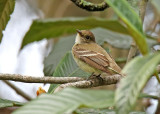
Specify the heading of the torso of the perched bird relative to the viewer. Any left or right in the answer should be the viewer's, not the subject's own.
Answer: facing to the left of the viewer

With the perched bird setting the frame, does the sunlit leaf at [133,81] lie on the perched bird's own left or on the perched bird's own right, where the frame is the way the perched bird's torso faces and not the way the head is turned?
on the perched bird's own left

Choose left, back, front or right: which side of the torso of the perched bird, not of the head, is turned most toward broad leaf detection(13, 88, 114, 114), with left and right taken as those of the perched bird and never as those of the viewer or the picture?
left

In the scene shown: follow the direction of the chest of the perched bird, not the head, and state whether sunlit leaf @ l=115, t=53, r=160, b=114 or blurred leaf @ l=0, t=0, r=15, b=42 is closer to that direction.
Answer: the blurred leaf

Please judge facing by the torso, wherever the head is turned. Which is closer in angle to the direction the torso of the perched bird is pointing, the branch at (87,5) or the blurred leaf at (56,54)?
the blurred leaf

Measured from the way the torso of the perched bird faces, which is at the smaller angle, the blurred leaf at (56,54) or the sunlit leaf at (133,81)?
the blurred leaf
